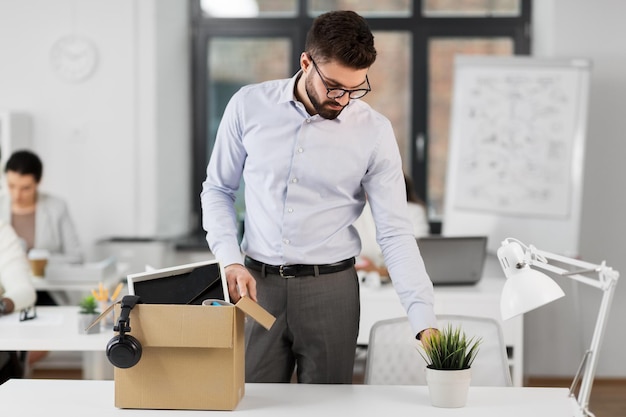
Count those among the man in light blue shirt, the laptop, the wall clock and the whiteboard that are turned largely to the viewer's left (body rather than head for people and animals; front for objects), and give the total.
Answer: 0

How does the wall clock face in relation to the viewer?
toward the camera

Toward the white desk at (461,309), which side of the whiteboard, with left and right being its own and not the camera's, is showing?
front

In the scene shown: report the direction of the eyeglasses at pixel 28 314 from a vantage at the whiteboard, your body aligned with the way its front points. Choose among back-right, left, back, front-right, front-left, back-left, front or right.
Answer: front-right

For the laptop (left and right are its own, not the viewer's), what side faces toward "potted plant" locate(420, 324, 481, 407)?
back

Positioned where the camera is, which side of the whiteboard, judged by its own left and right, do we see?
front

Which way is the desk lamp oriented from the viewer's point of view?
to the viewer's left

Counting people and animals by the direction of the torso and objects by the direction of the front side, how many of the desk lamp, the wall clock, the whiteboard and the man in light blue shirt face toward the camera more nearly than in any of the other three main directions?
3

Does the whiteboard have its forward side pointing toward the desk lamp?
yes

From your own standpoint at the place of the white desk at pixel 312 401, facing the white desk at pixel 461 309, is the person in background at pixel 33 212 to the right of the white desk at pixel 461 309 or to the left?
left

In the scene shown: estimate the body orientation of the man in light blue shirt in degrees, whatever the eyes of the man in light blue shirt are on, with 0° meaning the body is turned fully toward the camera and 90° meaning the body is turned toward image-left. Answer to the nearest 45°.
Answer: approximately 0°

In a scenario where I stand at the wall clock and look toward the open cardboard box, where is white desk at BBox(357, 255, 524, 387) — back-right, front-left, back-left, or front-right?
front-left

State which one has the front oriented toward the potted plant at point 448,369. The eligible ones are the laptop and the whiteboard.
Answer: the whiteboard

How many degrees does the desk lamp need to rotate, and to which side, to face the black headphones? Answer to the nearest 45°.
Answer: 0° — it already faces it

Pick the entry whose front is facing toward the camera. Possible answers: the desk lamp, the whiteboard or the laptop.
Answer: the whiteboard

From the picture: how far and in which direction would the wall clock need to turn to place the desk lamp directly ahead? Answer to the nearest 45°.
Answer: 0° — it already faces it

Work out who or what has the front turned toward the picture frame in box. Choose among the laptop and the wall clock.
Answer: the wall clock
